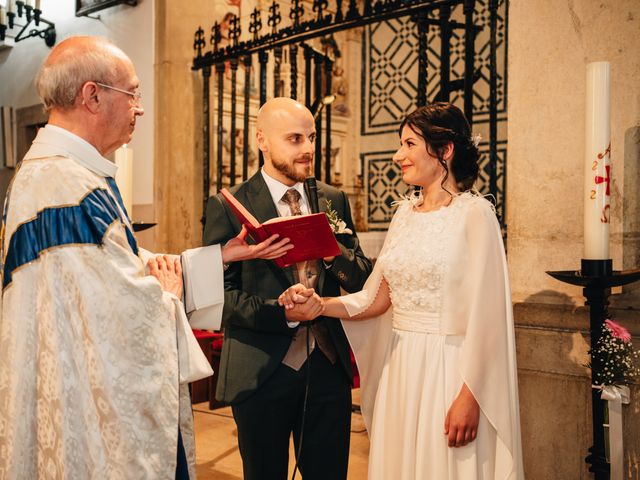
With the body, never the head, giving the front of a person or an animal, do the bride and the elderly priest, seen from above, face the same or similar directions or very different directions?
very different directions

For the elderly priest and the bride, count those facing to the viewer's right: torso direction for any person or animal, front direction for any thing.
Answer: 1

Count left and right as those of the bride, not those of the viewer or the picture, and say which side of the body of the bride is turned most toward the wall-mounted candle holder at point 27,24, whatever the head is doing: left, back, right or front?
right

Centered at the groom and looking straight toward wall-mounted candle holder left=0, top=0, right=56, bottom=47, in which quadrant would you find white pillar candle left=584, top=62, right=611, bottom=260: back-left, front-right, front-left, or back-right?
back-right

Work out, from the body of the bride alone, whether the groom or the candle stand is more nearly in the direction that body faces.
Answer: the groom

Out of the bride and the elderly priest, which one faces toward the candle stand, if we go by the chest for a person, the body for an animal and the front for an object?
the elderly priest

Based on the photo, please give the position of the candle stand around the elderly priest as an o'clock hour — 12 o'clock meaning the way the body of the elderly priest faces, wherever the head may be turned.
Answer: The candle stand is roughly at 12 o'clock from the elderly priest.

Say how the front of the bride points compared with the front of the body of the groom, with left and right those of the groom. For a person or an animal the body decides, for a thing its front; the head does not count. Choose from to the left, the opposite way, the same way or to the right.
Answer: to the right

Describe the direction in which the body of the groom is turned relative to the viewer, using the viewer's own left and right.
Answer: facing the viewer and to the right of the viewer

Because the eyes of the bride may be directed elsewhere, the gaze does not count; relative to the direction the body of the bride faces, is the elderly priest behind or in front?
in front

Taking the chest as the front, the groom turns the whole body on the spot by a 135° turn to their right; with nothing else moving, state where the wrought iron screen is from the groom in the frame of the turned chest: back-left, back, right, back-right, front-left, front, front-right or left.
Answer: right

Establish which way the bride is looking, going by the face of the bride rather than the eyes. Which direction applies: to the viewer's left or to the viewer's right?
to the viewer's left

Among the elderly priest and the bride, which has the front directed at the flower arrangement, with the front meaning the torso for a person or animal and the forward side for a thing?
the elderly priest

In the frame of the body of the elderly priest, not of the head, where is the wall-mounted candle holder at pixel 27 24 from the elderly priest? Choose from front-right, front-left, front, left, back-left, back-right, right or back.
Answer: left

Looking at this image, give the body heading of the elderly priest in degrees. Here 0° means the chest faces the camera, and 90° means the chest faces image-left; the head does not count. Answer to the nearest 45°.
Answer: approximately 270°

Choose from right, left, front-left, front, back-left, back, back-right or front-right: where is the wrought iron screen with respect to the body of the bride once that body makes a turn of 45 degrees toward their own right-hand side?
right
